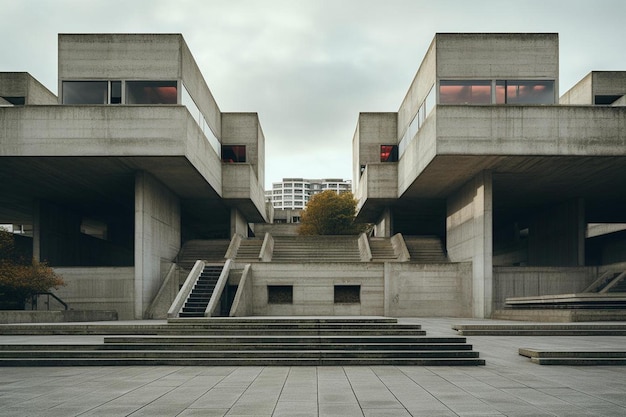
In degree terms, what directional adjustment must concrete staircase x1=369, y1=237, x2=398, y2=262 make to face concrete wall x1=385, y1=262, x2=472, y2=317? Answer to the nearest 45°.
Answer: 0° — it already faces it

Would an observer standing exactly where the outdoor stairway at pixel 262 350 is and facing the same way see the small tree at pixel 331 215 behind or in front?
behind

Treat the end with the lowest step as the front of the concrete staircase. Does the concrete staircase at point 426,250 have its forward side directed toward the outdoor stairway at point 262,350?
yes

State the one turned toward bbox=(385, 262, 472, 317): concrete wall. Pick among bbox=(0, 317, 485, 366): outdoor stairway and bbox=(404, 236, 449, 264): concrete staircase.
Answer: the concrete staircase

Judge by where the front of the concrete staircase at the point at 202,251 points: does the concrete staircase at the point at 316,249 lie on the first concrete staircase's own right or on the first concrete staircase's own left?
on the first concrete staircase's own left

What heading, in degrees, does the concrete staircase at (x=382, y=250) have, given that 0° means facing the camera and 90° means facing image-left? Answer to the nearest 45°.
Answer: approximately 0°

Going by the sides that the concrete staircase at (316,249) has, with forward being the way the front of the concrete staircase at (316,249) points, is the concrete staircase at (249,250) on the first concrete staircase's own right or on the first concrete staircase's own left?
on the first concrete staircase's own right

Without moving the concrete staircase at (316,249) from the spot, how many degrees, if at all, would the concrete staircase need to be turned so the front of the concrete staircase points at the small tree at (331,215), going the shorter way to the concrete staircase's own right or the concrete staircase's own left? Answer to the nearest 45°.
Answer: approximately 180°
